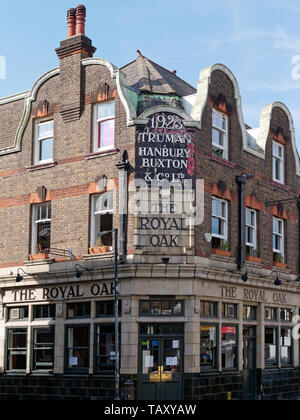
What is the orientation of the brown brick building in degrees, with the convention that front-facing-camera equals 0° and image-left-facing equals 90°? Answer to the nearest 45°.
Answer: approximately 0°

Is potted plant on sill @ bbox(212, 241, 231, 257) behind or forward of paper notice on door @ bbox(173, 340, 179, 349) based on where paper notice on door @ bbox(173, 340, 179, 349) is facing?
behind

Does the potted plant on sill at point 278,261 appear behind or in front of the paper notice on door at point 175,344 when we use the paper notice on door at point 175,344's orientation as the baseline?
behind

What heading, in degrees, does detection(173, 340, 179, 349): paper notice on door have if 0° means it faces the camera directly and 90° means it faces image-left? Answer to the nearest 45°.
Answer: approximately 0°
